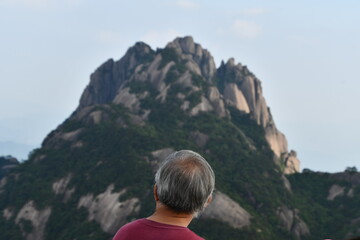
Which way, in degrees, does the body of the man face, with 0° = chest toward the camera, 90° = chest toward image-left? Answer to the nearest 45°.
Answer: approximately 180°

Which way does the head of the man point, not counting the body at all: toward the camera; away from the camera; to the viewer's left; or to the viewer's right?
away from the camera
